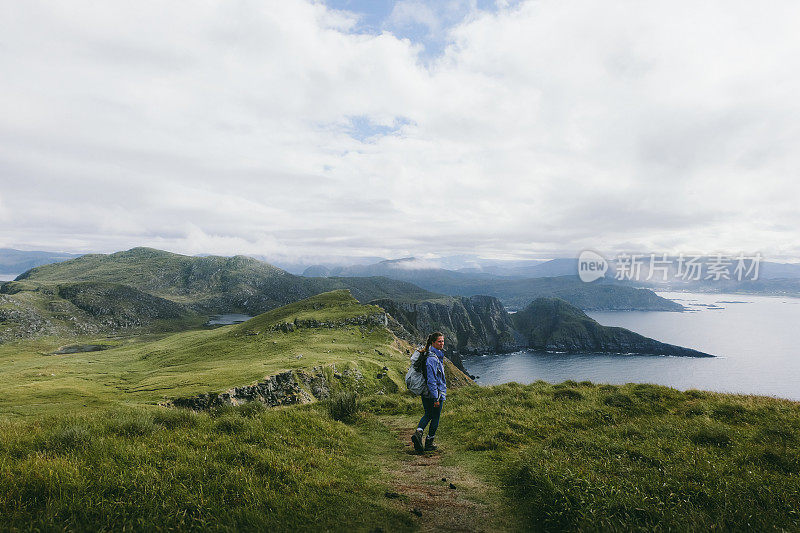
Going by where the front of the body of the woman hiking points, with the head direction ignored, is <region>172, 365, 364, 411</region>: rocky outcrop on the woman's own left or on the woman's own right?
on the woman's own left

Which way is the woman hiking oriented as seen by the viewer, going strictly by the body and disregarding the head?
to the viewer's right

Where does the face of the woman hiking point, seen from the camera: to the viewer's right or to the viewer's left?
to the viewer's right
